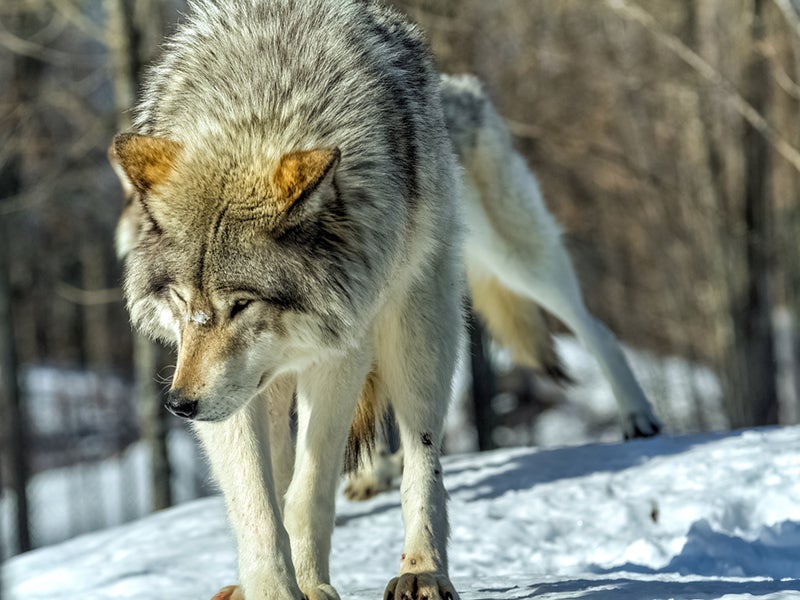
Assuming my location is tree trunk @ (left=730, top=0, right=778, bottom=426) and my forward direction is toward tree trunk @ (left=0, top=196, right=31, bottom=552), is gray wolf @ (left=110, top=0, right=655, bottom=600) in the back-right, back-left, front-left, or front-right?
front-left

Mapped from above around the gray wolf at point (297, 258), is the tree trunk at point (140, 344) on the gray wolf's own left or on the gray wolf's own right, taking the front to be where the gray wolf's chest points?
on the gray wolf's own right

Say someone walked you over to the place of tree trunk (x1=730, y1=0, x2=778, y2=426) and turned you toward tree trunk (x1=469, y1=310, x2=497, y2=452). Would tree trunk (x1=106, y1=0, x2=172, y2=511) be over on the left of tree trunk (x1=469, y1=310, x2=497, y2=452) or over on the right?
left

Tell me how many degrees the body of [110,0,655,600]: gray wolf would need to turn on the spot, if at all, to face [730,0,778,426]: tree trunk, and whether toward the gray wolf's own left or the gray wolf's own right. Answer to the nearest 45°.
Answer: approximately 180°

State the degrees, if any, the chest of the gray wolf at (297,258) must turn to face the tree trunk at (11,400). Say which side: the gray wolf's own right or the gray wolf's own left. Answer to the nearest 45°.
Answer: approximately 90° to the gray wolf's own right

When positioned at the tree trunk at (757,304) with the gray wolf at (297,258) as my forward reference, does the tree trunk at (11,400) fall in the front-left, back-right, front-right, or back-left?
front-right

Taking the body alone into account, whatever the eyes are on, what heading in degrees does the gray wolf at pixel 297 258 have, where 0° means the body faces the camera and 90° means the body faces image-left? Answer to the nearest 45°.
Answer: approximately 45°
